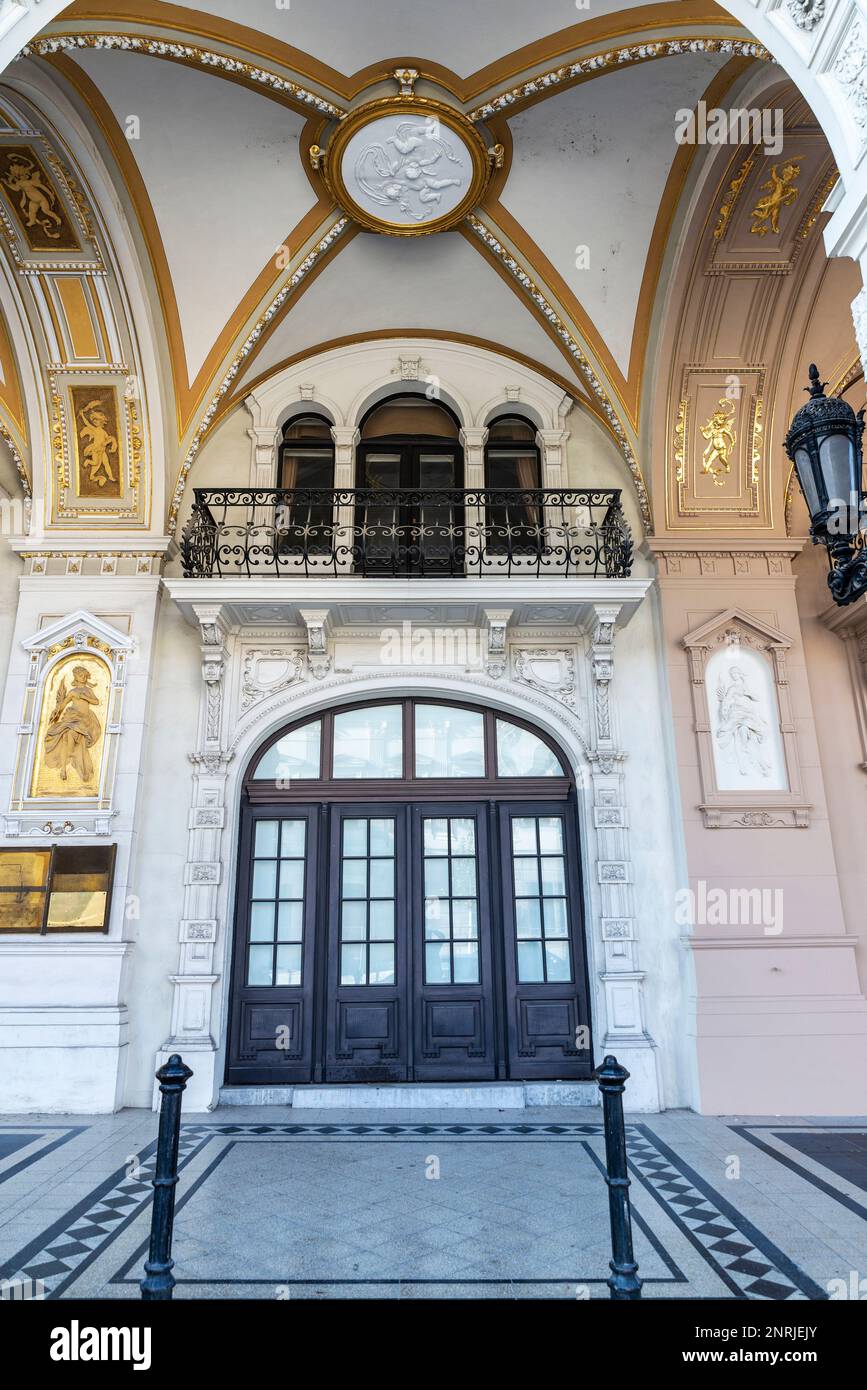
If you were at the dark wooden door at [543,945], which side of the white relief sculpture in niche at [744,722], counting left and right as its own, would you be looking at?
right

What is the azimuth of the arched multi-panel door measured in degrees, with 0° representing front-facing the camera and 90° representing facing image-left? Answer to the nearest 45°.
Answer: approximately 0°

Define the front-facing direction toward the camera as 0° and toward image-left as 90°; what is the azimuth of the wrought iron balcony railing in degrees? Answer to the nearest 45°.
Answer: approximately 0°

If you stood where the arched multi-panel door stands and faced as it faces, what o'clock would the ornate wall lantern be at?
The ornate wall lantern is roughly at 11 o'clock from the arched multi-panel door.
